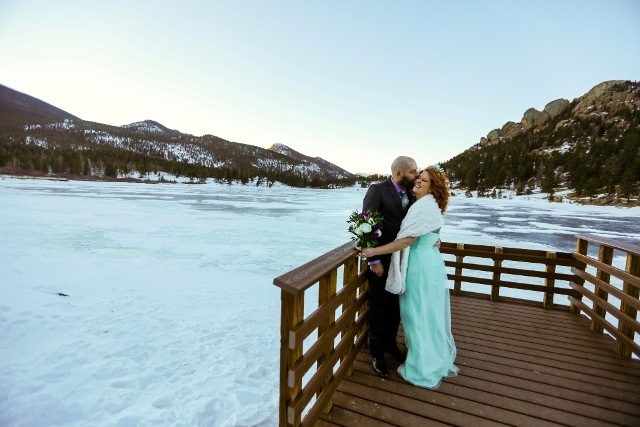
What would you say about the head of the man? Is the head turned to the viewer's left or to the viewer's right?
to the viewer's right

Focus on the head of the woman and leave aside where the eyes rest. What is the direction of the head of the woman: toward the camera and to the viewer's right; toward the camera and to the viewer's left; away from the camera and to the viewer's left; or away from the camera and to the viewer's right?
toward the camera and to the viewer's left

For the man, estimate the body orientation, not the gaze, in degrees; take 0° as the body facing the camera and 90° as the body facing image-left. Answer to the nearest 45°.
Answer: approximately 315°
